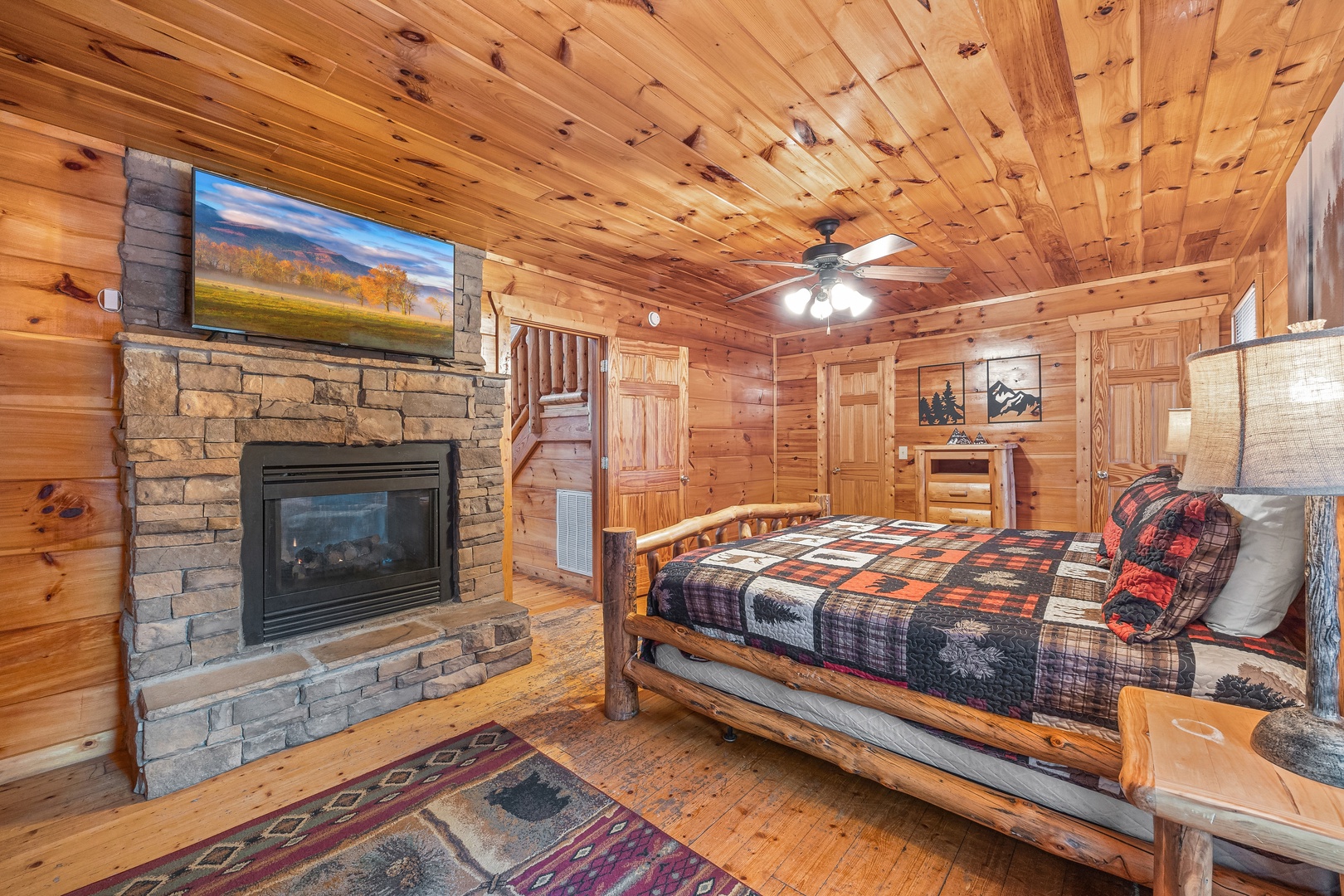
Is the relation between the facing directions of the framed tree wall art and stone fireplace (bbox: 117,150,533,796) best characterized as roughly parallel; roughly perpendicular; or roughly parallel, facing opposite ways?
roughly perpendicular

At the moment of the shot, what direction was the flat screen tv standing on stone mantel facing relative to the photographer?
facing the viewer and to the right of the viewer

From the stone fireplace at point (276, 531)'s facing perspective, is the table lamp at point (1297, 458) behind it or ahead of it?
ahead

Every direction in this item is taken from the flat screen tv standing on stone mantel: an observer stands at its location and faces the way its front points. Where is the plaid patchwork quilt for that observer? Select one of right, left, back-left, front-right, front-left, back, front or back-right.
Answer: front

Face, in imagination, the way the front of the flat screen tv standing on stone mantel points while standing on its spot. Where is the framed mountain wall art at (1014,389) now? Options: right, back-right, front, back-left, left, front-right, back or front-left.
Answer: front-left

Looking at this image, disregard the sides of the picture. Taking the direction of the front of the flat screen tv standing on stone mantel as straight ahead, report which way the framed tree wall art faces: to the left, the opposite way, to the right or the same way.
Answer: to the right

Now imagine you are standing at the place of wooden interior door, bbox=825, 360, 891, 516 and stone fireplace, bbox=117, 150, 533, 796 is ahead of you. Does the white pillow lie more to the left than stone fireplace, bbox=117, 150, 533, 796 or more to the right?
left

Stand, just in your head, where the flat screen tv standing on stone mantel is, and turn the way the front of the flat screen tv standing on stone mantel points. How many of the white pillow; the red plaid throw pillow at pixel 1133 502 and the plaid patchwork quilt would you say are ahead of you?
3

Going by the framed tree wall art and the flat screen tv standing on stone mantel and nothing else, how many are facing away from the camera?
0

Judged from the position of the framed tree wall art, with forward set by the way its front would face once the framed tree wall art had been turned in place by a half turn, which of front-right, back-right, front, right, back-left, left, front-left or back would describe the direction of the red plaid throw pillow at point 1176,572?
back

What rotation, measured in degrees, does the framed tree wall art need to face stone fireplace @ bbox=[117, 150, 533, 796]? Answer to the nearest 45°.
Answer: approximately 45° to its right

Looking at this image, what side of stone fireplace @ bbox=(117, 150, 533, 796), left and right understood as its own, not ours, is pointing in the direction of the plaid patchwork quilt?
front

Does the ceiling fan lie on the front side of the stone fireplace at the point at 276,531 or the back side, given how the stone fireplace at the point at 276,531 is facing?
on the front side

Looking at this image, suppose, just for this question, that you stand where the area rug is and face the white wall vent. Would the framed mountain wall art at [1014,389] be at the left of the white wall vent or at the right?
right

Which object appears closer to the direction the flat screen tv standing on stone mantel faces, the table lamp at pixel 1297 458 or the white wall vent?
the table lamp

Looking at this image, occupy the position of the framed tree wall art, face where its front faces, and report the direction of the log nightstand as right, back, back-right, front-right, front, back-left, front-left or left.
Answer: front

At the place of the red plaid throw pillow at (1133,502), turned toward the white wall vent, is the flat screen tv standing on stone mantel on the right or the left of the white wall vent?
left

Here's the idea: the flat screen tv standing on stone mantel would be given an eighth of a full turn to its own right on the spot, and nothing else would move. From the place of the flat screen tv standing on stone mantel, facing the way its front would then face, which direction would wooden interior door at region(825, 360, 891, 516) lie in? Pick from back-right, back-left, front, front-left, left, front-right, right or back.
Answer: left

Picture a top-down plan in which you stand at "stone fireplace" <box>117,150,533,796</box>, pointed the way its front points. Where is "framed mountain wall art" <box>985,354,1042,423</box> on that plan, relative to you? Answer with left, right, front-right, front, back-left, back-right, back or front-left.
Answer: front-left
